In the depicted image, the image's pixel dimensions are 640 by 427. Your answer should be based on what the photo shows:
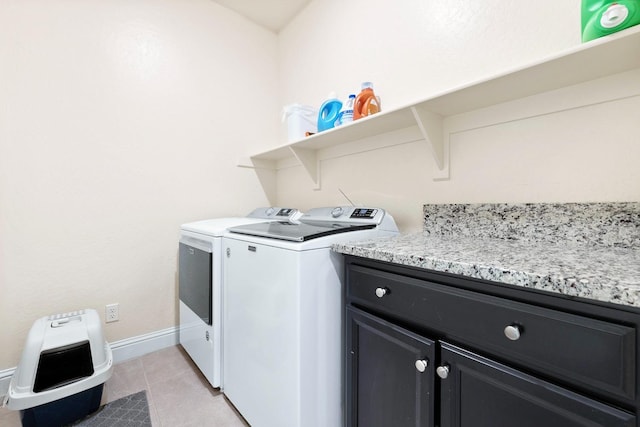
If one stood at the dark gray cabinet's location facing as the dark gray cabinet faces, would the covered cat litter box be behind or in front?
in front

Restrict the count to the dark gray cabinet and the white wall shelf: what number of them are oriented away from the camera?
0

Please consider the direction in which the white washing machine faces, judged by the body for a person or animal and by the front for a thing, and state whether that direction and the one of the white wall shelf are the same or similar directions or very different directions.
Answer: same or similar directions

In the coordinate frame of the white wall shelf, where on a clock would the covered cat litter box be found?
The covered cat litter box is roughly at 1 o'clock from the white wall shelf.

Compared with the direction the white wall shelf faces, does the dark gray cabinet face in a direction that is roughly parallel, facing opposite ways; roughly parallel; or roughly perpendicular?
roughly parallel

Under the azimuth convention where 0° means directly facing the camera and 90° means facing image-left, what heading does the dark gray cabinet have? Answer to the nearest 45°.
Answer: approximately 45°

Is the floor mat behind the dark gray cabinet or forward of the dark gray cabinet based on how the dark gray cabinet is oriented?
forward

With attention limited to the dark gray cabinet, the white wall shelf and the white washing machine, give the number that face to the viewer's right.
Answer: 0

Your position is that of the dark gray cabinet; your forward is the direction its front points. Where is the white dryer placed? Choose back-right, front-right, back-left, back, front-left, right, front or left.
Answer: front-right

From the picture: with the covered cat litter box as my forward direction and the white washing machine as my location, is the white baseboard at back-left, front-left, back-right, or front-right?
front-right

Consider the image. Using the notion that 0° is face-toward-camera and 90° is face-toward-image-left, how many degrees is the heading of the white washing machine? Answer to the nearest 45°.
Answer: approximately 45°

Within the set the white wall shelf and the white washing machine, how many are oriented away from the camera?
0

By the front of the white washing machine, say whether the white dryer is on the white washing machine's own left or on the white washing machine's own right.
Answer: on the white washing machine's own right
